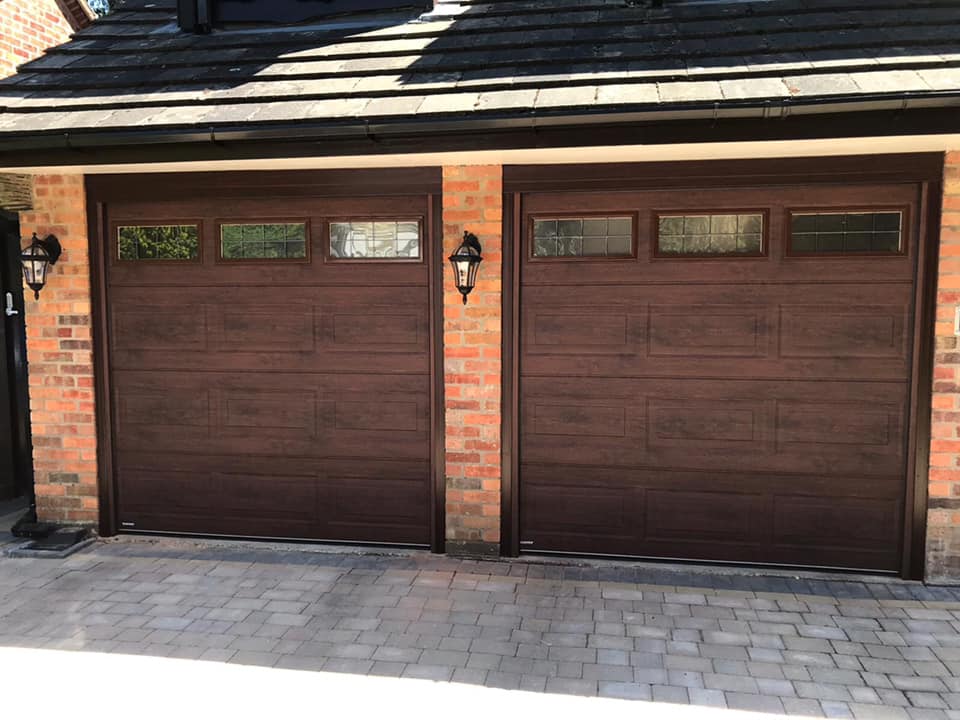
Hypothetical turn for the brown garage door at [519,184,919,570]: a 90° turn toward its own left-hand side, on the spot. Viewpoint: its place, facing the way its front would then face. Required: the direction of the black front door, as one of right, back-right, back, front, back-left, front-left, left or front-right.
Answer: back

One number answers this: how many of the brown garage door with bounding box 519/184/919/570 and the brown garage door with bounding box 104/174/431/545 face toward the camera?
2

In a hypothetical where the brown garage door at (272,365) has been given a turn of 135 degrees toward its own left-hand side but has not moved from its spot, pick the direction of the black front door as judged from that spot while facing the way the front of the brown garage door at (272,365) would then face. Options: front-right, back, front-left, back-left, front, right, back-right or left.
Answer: left

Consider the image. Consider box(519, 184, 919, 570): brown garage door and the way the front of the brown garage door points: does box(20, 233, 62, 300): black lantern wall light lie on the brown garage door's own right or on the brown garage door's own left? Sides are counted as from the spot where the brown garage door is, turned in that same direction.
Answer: on the brown garage door's own right

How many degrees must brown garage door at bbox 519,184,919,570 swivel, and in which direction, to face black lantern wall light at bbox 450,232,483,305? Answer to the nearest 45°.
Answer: approximately 90° to its right

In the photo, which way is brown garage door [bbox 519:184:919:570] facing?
toward the camera

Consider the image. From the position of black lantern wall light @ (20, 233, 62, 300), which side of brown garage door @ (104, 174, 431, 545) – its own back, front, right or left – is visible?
right

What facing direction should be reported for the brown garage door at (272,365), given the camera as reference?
facing the viewer

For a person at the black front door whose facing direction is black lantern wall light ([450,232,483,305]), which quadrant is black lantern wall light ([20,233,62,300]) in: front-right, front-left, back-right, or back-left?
front-right
